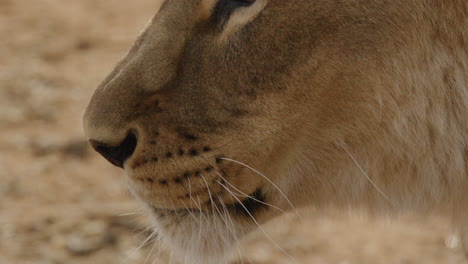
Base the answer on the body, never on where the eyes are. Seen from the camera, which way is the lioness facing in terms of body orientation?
to the viewer's left
